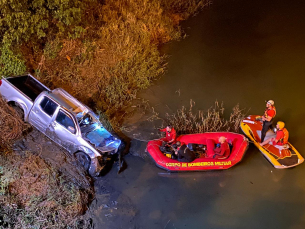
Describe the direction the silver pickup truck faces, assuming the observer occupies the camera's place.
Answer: facing the viewer and to the right of the viewer

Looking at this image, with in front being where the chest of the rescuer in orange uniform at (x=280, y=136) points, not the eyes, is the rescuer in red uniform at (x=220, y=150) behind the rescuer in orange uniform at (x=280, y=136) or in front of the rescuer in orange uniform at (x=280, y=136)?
in front

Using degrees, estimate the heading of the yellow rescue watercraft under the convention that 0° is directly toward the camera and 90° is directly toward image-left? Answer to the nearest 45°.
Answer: approximately 135°

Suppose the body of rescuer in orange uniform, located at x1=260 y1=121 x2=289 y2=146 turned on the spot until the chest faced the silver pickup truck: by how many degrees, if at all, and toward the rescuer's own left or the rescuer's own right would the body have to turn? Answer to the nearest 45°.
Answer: approximately 45° to the rescuer's own left

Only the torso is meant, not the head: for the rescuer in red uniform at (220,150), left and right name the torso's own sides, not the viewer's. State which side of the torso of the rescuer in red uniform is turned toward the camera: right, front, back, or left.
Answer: left

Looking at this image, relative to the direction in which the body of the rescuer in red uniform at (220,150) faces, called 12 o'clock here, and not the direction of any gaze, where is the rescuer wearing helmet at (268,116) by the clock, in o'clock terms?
The rescuer wearing helmet is roughly at 4 o'clock from the rescuer in red uniform.

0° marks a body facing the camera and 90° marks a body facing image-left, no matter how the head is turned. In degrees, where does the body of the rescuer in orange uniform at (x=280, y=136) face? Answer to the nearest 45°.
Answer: approximately 90°

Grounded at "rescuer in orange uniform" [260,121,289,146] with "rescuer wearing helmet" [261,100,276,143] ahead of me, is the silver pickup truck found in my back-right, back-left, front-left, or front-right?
front-left

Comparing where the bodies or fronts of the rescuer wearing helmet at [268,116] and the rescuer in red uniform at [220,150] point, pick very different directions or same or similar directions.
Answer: same or similar directions

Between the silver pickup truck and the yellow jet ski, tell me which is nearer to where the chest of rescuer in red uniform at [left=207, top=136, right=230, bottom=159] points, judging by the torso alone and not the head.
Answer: the silver pickup truck

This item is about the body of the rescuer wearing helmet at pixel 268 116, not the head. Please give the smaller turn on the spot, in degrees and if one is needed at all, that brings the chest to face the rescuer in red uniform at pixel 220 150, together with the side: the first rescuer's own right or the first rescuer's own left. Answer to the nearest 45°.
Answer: approximately 45° to the first rescuer's own left

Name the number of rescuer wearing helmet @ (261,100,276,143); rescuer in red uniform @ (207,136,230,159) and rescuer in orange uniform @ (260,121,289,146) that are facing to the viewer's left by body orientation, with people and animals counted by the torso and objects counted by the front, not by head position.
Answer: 3

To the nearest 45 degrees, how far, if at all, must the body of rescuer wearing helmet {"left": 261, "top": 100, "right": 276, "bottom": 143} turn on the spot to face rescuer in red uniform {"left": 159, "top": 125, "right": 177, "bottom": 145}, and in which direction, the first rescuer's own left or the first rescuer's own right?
approximately 45° to the first rescuer's own left

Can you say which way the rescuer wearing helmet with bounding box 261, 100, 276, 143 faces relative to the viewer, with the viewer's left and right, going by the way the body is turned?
facing to the left of the viewer

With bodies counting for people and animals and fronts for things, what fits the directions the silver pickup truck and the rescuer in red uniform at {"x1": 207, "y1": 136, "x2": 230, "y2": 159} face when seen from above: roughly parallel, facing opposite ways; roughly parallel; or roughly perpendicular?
roughly parallel, facing opposite ways
